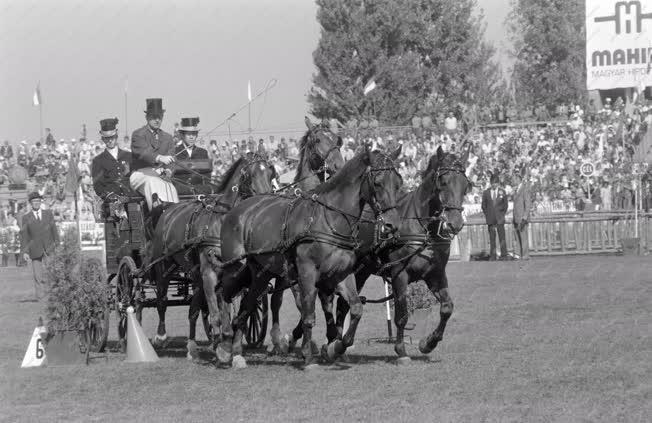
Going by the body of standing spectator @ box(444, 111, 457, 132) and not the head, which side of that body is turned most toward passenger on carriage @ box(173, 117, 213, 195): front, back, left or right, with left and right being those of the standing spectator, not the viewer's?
front

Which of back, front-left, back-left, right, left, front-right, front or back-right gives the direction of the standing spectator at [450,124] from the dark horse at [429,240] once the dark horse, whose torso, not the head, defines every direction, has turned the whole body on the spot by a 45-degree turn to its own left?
left

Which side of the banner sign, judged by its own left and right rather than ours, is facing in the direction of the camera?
front

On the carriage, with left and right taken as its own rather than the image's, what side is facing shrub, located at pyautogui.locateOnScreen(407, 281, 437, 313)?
front

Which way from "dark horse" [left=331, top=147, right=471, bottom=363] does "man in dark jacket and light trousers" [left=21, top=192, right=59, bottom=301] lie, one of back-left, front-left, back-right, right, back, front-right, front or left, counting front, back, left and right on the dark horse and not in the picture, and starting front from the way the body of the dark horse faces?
back

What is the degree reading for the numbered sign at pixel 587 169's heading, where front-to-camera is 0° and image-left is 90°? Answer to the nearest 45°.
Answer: approximately 0°

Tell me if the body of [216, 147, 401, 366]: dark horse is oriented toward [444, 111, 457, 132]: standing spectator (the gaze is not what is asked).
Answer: no

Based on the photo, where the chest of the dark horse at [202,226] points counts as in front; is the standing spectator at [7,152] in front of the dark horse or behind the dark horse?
behind

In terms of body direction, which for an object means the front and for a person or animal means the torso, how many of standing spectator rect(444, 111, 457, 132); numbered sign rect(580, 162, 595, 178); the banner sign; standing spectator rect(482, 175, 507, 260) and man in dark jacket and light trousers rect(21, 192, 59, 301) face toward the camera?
5

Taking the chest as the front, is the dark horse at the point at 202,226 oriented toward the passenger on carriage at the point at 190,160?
no

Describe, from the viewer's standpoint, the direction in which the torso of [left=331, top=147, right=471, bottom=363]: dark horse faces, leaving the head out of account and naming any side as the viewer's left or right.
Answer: facing the viewer and to the right of the viewer

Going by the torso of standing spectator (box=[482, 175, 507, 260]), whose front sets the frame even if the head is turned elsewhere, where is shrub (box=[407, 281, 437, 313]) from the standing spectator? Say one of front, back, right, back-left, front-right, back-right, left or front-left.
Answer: front

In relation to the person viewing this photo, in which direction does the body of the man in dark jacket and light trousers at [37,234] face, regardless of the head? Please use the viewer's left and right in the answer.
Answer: facing the viewer

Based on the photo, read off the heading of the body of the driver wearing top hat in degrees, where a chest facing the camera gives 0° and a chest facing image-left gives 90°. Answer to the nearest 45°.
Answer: approximately 315°

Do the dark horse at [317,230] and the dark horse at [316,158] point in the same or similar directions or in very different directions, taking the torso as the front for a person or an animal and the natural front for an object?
same or similar directions

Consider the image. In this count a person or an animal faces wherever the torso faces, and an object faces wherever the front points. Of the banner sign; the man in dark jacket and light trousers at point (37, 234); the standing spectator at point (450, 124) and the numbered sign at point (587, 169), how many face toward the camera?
4

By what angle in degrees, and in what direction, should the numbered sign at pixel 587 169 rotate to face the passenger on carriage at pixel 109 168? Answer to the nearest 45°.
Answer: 0° — it already faces them
